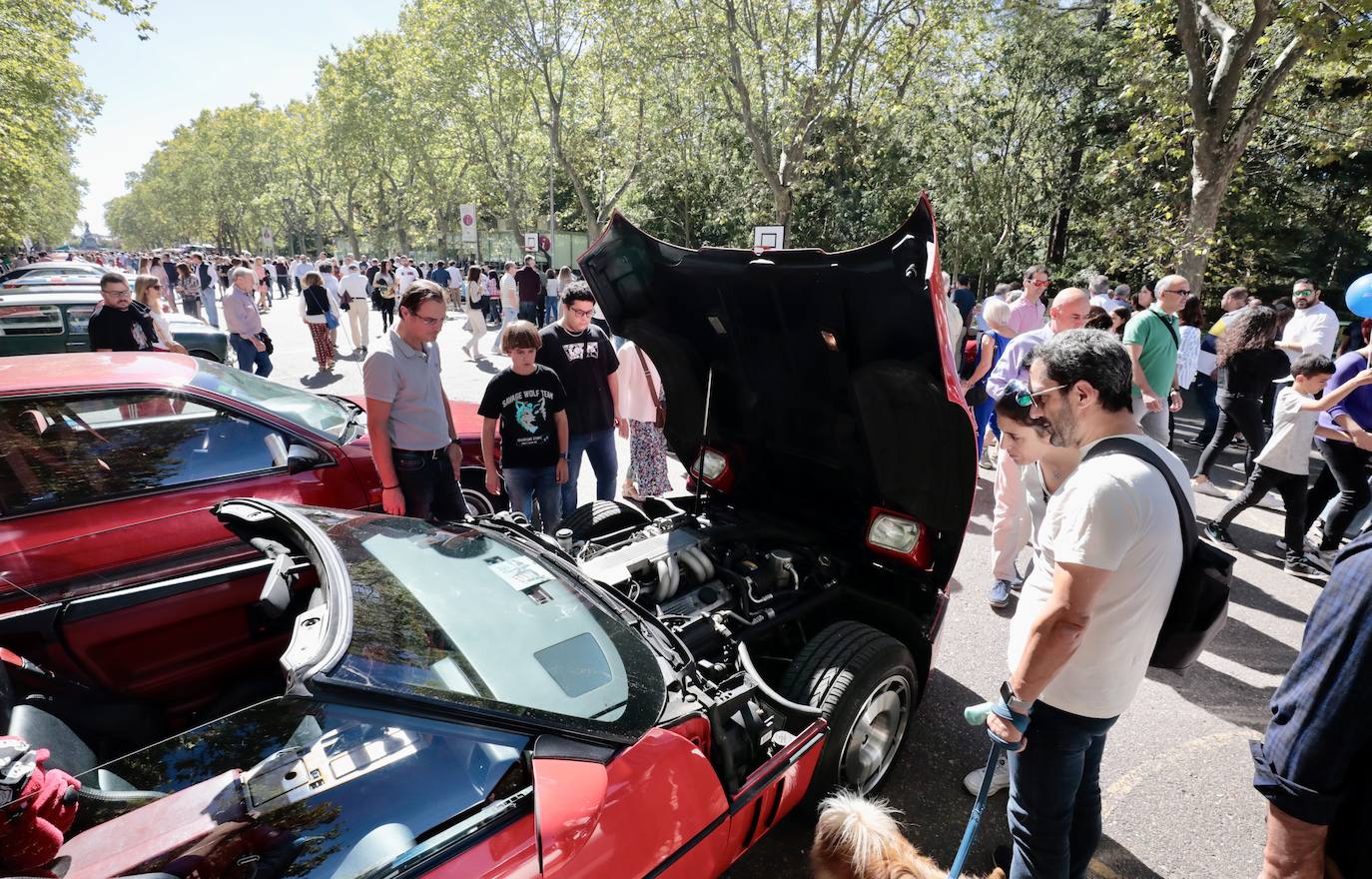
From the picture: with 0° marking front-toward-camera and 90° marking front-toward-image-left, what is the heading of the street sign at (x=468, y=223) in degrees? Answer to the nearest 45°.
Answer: approximately 0°

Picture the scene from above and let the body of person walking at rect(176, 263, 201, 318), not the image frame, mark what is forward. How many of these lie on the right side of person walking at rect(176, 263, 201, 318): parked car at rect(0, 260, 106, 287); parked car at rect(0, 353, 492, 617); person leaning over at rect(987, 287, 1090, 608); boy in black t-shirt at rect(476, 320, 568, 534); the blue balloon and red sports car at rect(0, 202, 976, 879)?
1

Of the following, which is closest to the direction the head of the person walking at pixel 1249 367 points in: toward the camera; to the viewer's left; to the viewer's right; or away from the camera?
away from the camera

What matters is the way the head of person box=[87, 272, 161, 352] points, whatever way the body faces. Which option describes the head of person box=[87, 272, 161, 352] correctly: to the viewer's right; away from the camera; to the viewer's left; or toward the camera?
toward the camera

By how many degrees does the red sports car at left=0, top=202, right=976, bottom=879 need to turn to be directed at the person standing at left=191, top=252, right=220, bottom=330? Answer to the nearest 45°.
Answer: approximately 45° to its left

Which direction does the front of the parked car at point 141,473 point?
to the viewer's right

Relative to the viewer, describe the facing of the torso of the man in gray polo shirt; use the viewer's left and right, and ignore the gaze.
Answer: facing the viewer and to the right of the viewer

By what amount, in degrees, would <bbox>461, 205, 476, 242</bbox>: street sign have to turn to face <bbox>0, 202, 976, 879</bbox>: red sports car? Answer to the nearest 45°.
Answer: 0° — it already faces it

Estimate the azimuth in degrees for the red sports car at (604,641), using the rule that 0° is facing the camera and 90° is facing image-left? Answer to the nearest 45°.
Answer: approximately 225°

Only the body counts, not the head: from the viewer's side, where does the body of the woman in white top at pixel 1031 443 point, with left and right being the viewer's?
facing the viewer and to the left of the viewer

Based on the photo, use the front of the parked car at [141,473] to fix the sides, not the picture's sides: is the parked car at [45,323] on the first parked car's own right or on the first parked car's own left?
on the first parked car's own left

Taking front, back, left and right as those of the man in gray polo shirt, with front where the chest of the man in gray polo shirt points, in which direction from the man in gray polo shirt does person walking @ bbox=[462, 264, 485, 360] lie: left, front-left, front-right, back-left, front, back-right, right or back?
back-left

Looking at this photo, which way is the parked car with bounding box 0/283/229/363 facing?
to the viewer's right
